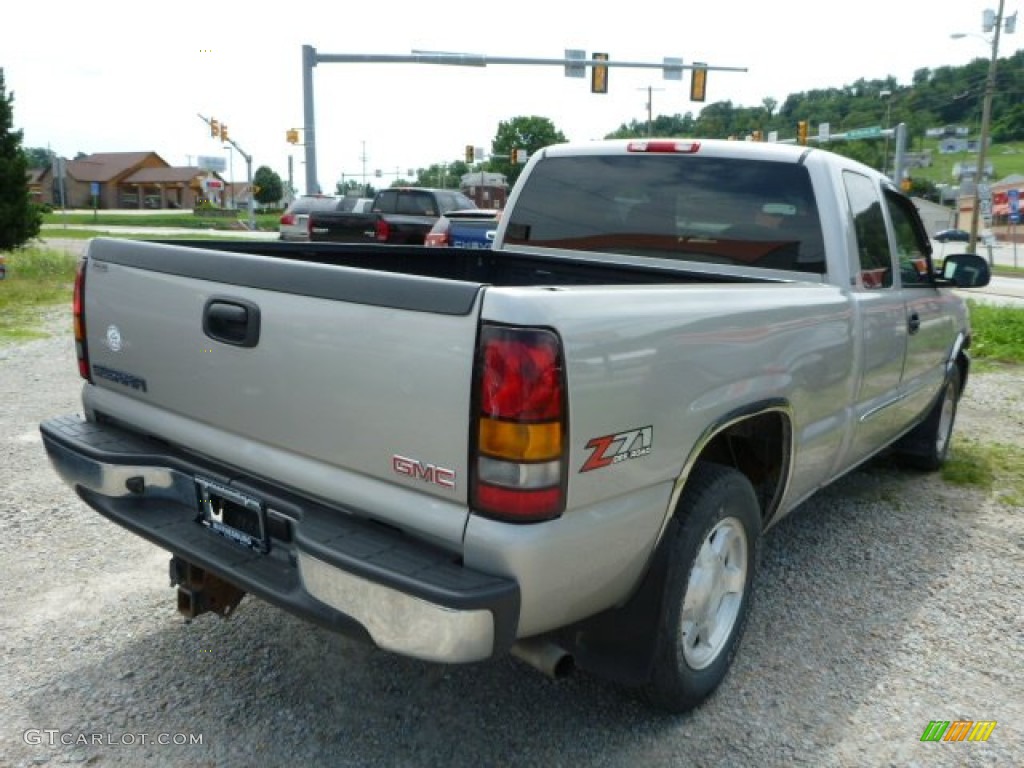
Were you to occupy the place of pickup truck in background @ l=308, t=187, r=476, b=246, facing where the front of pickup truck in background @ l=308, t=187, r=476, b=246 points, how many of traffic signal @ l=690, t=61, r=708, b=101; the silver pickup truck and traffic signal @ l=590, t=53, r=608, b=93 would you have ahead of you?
2

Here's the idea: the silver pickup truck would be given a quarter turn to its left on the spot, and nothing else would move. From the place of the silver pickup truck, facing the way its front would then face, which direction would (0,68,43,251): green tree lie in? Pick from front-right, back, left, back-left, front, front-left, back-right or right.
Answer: front

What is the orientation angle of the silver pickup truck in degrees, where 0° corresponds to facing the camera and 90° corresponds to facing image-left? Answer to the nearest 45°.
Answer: approximately 225°

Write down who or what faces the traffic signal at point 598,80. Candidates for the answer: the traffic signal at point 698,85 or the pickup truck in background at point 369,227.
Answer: the pickup truck in background

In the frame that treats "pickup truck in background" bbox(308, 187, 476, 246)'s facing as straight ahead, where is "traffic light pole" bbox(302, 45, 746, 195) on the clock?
The traffic light pole is roughly at 11 o'clock from the pickup truck in background.

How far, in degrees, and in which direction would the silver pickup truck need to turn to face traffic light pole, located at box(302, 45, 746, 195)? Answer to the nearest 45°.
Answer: approximately 45° to its left

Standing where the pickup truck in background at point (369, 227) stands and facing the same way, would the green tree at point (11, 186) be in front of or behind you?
behind

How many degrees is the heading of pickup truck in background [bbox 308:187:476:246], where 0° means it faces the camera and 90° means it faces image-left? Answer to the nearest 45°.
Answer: approximately 225°

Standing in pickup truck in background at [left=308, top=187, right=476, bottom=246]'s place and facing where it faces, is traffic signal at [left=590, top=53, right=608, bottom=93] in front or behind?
in front

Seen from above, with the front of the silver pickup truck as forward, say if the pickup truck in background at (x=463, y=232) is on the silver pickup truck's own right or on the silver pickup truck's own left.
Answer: on the silver pickup truck's own left

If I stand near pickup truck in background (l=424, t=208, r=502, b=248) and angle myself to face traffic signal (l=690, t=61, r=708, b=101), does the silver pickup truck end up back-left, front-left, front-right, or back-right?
back-right
